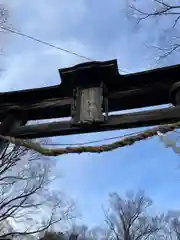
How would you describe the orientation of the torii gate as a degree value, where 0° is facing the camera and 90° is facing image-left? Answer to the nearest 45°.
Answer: approximately 0°
